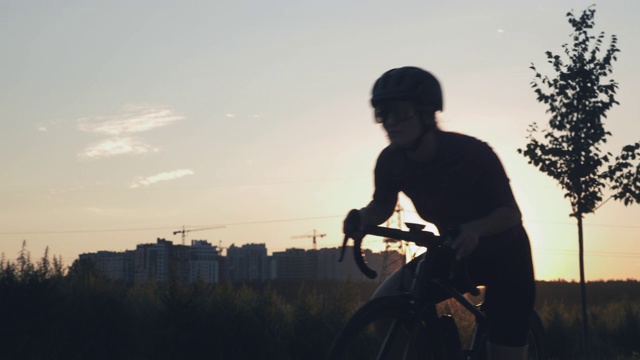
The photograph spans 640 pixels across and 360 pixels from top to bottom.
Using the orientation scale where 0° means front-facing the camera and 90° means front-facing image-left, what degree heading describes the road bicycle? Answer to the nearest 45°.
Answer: approximately 45°

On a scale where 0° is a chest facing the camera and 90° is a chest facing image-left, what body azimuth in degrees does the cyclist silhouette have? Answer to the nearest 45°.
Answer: approximately 45°
